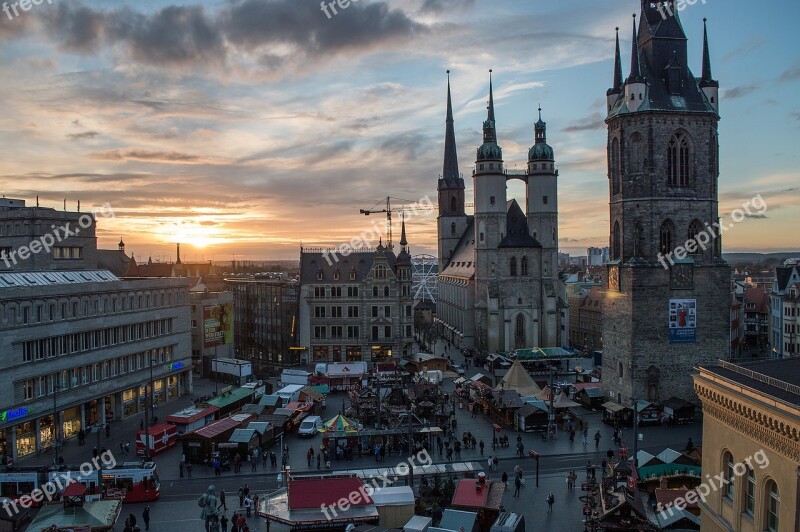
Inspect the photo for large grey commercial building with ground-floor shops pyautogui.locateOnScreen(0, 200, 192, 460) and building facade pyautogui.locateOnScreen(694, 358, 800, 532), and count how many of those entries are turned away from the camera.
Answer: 0

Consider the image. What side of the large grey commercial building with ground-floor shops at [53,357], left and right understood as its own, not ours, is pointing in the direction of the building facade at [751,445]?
front

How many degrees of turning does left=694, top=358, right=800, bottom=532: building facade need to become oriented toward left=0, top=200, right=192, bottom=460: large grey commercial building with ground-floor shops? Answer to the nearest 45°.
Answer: approximately 45° to its right

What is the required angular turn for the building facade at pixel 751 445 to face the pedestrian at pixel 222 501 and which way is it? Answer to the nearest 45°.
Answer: approximately 45° to its right

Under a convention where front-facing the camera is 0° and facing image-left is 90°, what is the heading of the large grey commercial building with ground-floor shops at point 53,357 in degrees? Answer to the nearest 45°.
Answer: approximately 315°

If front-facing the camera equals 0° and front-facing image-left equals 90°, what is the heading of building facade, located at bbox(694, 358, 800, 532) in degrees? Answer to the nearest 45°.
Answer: approximately 45°

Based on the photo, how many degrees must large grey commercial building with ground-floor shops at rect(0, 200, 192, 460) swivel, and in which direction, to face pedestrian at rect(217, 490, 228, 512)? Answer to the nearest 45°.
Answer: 0° — it already faces them
